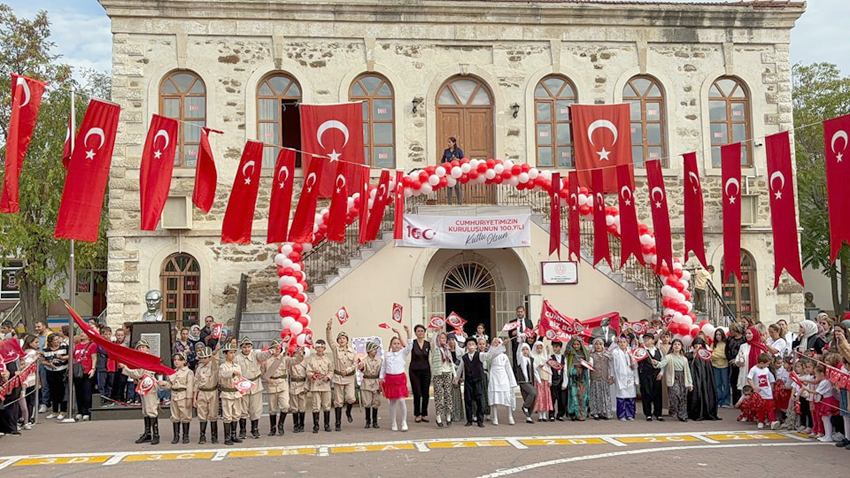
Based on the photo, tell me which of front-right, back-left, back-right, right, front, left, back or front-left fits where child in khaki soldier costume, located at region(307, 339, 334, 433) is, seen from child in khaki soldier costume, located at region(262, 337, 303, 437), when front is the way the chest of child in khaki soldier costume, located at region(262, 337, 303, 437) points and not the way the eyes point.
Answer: left

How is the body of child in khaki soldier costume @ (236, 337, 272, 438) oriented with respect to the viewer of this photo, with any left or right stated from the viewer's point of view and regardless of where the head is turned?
facing the viewer

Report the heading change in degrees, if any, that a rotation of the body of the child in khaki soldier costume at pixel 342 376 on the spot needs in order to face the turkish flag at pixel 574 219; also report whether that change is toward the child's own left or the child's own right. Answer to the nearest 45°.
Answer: approximately 135° to the child's own left

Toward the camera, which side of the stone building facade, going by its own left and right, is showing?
front

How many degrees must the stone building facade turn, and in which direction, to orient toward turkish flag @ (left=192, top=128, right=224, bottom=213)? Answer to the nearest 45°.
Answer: approximately 45° to its right

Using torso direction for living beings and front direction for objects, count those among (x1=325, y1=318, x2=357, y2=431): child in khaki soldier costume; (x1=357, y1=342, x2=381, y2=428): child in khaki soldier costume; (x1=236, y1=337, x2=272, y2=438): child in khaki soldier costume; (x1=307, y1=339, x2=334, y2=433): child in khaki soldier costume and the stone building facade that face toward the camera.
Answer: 5

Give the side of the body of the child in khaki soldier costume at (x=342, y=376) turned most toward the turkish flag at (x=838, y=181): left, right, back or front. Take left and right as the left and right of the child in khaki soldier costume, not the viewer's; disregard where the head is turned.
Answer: left

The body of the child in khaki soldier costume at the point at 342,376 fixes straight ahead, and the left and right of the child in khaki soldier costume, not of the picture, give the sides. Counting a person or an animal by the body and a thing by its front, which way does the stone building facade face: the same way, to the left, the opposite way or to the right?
the same way

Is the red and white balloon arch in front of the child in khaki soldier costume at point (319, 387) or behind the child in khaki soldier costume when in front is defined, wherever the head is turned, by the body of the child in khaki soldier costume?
behind

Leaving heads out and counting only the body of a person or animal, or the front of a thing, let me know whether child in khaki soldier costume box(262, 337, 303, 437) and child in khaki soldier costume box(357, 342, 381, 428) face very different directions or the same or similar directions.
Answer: same or similar directions

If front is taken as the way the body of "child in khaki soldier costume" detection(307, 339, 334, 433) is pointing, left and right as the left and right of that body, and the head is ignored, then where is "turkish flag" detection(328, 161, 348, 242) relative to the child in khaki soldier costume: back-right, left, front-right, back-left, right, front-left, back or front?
back

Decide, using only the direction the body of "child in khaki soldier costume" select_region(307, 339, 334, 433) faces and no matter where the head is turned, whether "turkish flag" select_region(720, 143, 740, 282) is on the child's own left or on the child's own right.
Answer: on the child's own left

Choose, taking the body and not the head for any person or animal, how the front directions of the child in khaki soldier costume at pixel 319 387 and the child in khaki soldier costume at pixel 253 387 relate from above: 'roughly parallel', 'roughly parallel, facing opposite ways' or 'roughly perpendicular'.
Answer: roughly parallel

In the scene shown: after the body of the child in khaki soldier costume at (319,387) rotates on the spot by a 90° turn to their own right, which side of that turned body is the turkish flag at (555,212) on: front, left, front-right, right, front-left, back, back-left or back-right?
back-right

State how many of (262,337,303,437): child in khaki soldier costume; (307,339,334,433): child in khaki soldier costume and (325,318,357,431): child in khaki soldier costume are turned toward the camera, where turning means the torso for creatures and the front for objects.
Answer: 3

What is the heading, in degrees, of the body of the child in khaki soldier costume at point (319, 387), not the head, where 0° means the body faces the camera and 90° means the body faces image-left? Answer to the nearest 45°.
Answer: approximately 0°

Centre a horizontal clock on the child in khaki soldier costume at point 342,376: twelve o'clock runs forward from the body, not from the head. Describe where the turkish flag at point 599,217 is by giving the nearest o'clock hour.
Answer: The turkish flag is roughly at 8 o'clock from the child in khaki soldier costume.

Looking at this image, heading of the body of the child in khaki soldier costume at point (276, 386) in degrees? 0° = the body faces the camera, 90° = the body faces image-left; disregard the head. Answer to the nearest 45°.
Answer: approximately 0°
